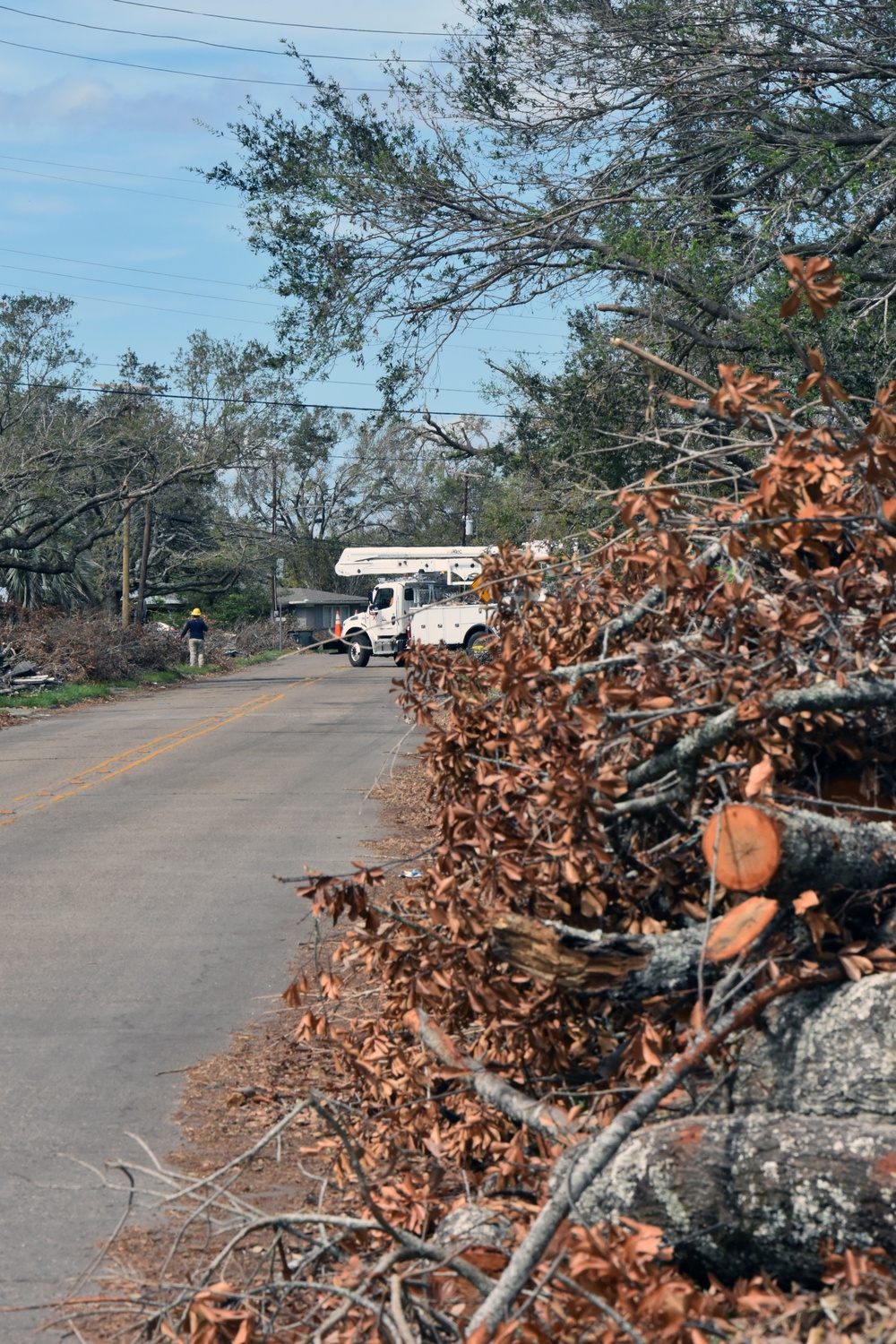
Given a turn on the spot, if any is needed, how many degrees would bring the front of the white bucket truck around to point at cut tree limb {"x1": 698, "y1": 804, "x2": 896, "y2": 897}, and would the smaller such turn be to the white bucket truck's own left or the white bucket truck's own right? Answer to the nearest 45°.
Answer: approximately 90° to the white bucket truck's own left

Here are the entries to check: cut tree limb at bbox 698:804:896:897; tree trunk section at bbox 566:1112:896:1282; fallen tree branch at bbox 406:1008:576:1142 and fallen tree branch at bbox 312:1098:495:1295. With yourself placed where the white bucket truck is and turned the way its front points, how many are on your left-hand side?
4

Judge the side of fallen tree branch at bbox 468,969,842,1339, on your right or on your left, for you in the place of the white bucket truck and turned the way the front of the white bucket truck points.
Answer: on your left

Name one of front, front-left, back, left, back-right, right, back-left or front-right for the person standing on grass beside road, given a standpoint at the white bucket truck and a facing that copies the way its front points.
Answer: front

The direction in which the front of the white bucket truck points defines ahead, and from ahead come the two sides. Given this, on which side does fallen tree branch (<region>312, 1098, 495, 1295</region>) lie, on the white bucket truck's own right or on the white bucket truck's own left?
on the white bucket truck's own left

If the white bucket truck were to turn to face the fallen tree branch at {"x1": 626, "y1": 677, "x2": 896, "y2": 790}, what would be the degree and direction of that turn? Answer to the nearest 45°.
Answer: approximately 90° to its left

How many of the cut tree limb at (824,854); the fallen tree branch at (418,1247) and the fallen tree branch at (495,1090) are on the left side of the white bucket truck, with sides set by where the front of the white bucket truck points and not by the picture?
3

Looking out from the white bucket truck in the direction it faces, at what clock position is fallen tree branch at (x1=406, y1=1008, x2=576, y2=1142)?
The fallen tree branch is roughly at 9 o'clock from the white bucket truck.

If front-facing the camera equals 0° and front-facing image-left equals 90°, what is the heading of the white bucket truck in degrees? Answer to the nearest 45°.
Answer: approximately 90°
